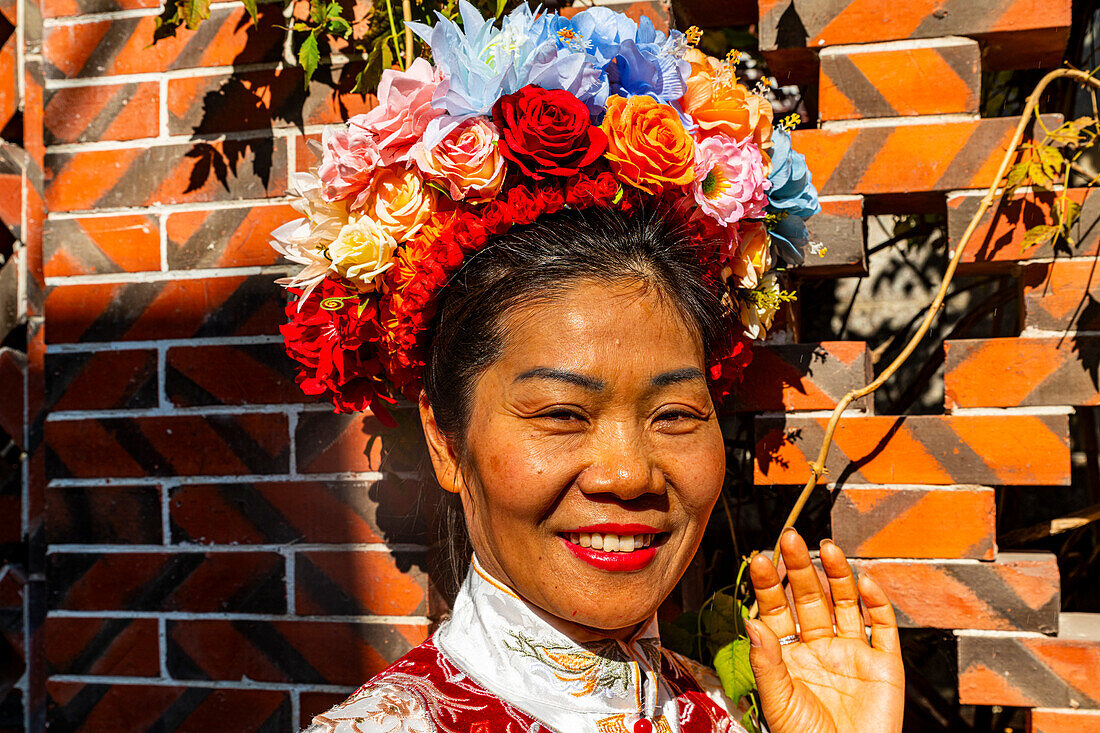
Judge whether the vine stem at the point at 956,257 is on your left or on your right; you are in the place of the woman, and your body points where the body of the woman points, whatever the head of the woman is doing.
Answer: on your left

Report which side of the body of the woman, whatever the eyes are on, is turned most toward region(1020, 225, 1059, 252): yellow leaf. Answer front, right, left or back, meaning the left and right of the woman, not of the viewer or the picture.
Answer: left

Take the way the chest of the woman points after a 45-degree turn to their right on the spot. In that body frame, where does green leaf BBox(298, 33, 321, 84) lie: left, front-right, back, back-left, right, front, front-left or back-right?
back-right

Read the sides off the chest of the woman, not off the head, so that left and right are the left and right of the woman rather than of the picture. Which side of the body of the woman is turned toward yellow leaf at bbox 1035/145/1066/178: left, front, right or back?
left

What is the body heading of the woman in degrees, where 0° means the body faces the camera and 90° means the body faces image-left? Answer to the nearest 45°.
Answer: approximately 315°
